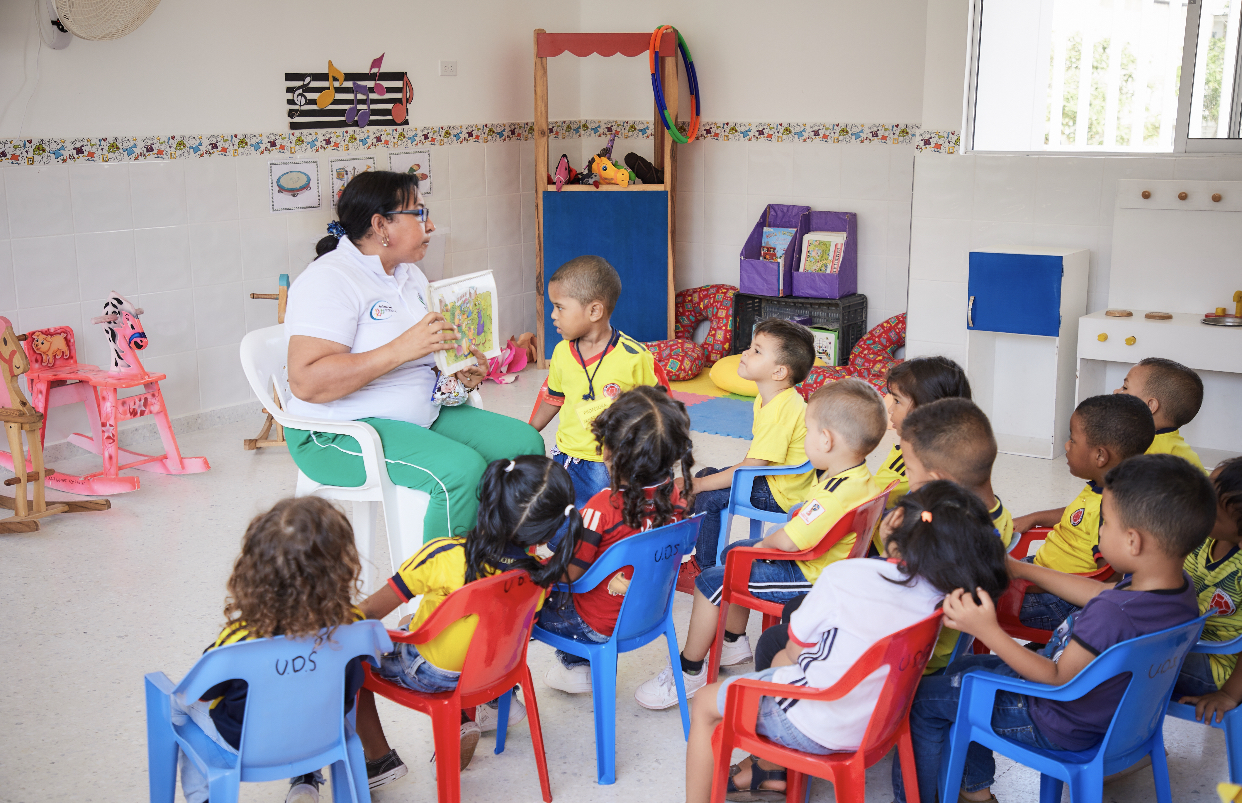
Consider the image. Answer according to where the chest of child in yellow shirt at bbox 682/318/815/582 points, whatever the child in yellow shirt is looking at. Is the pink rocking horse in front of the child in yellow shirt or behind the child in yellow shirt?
in front

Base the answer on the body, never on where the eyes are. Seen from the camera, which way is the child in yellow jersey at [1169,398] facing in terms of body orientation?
to the viewer's left

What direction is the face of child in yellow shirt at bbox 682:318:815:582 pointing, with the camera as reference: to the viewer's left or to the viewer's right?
to the viewer's left

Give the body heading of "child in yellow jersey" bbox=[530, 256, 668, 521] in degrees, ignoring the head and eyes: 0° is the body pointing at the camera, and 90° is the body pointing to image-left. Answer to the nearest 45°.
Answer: approximately 45°

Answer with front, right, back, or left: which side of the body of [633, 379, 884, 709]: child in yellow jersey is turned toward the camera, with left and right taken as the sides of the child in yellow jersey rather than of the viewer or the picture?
left

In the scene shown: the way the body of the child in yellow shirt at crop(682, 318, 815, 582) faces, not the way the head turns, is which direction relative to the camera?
to the viewer's left

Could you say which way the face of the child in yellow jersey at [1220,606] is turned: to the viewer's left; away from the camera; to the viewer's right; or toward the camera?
to the viewer's left

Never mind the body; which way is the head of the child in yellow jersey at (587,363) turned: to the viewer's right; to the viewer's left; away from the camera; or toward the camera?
to the viewer's left

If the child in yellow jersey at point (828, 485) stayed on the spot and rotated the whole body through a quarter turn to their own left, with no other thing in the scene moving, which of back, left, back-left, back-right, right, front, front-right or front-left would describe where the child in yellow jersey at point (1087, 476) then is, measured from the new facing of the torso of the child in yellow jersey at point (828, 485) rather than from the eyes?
left

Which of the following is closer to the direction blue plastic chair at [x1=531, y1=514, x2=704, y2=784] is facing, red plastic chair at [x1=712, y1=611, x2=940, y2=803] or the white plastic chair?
the white plastic chair

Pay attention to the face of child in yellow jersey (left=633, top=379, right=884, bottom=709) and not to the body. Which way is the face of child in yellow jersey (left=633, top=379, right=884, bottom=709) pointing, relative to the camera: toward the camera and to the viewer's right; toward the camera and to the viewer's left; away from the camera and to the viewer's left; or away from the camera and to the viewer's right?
away from the camera and to the viewer's left

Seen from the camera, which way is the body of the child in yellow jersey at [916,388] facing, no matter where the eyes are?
to the viewer's left

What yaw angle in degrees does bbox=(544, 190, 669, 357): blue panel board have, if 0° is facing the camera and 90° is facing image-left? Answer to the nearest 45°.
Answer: approximately 0°

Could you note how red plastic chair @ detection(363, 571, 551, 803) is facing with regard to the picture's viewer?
facing away from the viewer and to the left of the viewer

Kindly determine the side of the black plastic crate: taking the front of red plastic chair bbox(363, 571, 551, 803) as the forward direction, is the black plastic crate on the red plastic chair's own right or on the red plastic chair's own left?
on the red plastic chair's own right

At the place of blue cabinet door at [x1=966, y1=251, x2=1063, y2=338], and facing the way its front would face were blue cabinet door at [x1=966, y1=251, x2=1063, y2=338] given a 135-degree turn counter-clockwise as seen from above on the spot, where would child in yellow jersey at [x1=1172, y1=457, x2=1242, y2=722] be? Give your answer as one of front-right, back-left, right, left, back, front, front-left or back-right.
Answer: back-right

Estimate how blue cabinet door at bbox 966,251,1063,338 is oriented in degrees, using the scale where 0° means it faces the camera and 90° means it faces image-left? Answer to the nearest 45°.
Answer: approximately 0°
